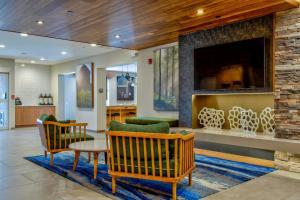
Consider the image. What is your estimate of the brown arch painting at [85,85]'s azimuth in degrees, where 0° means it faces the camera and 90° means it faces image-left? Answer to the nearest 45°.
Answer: approximately 45°

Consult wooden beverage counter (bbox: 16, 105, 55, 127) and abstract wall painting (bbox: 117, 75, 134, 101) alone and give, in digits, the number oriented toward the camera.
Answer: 2

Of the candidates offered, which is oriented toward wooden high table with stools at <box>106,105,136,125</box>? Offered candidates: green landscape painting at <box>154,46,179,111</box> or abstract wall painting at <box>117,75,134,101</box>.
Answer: the abstract wall painting

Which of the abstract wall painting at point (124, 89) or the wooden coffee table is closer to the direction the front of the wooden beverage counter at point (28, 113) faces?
the wooden coffee table

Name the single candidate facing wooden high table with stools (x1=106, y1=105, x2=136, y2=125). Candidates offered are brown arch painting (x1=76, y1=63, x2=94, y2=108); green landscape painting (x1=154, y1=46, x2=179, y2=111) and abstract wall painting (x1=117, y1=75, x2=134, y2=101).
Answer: the abstract wall painting

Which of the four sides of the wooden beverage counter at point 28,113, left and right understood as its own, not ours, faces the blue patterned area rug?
front

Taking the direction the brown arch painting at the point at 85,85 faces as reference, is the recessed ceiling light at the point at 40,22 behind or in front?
in front

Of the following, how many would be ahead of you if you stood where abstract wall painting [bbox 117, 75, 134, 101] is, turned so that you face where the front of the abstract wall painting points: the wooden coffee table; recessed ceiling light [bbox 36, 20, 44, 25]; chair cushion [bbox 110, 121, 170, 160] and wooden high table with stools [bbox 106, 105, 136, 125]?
4

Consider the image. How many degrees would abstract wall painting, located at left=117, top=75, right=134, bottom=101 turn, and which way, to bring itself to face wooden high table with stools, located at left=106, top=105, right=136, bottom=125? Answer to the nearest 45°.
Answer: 0° — it already faces it

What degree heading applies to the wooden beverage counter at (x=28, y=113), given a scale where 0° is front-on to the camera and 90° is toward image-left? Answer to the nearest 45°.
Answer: approximately 0°

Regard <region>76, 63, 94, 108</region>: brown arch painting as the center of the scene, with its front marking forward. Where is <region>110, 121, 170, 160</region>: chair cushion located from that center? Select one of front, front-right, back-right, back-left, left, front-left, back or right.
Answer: front-left

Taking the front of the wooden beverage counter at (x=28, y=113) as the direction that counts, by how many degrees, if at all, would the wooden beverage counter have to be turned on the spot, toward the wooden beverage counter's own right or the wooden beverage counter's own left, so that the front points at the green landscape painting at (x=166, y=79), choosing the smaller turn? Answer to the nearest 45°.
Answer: approximately 45° to the wooden beverage counter's own left
